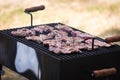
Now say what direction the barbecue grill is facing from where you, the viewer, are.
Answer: facing the viewer and to the left of the viewer
